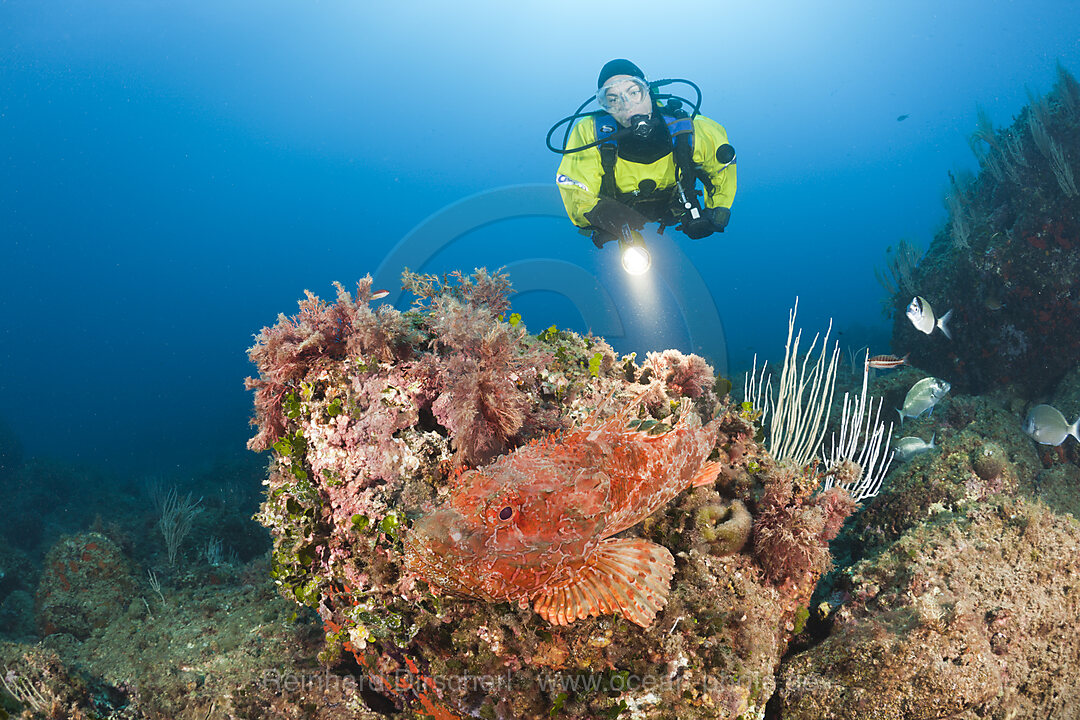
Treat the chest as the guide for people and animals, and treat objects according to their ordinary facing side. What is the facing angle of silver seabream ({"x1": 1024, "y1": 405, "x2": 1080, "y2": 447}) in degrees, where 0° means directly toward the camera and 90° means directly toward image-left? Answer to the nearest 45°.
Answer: approximately 90°

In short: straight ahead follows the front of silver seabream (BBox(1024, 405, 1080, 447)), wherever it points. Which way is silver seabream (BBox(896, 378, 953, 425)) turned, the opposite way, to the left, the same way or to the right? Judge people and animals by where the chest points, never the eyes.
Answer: the opposite way
